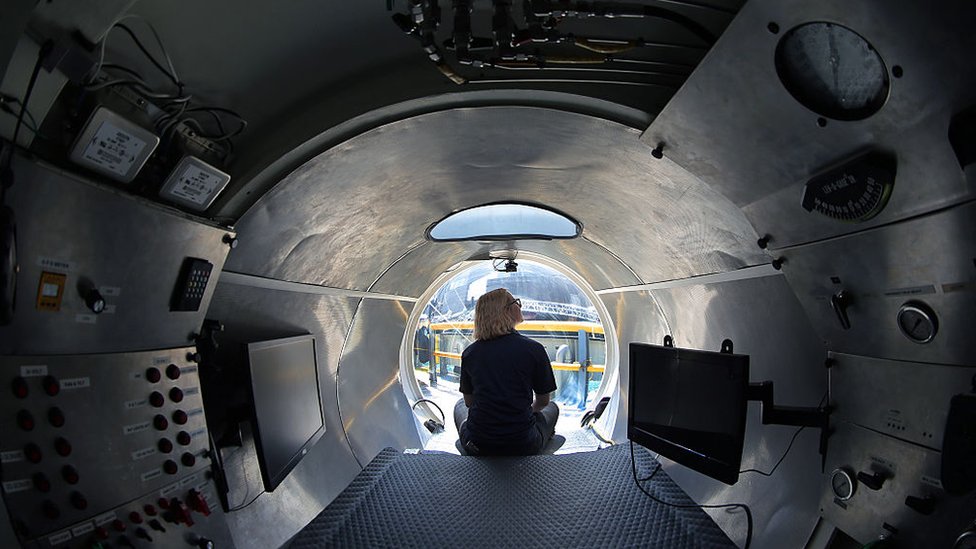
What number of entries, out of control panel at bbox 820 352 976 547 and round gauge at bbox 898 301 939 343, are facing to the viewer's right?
0

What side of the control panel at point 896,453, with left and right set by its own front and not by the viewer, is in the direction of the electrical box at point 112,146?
front

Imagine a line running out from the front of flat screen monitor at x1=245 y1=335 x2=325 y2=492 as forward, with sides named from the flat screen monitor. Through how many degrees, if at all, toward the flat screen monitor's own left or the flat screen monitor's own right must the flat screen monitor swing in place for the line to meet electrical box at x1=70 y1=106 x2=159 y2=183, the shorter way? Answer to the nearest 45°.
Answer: approximately 90° to the flat screen monitor's own right

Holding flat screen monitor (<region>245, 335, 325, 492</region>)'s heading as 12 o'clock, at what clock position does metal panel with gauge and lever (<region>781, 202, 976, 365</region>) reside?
The metal panel with gauge and lever is roughly at 12 o'clock from the flat screen monitor.

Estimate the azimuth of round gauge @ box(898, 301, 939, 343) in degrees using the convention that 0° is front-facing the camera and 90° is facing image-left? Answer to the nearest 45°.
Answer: approximately 45°

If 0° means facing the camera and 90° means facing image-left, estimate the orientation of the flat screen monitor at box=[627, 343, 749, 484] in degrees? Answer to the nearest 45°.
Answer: approximately 45°

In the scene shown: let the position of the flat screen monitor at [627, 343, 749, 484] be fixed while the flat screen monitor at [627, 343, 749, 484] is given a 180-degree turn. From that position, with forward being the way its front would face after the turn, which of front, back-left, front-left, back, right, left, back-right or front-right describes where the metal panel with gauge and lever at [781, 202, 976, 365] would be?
right

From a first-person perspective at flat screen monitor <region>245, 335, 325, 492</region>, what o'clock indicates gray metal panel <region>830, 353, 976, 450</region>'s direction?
The gray metal panel is roughly at 12 o'clock from the flat screen monitor.

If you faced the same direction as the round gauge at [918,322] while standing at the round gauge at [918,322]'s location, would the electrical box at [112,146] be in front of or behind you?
in front

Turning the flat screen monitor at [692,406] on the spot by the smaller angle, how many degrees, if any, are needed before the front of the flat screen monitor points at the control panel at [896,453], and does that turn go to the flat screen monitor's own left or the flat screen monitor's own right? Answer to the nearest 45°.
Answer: approximately 90° to the flat screen monitor's own left

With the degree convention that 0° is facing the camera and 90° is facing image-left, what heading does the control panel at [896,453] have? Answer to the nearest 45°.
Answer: approximately 45°

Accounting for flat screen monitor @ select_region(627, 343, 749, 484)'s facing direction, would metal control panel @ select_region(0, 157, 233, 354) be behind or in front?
in front

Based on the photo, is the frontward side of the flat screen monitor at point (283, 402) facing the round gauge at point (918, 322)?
yes
